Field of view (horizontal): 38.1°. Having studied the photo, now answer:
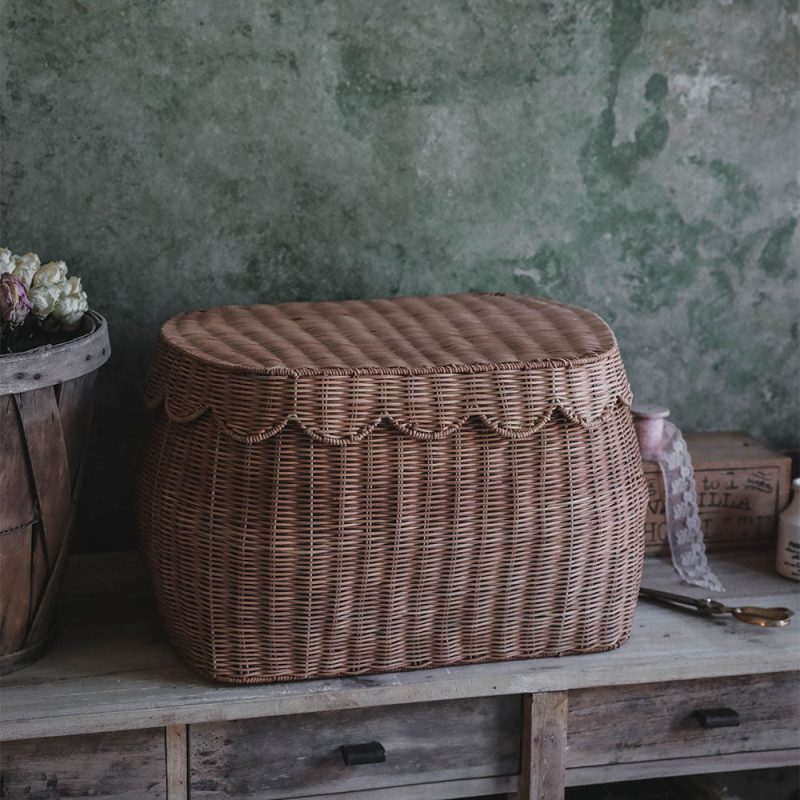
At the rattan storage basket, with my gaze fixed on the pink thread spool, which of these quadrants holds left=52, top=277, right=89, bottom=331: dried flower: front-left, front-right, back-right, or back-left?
back-left

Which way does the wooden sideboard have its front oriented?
toward the camera
